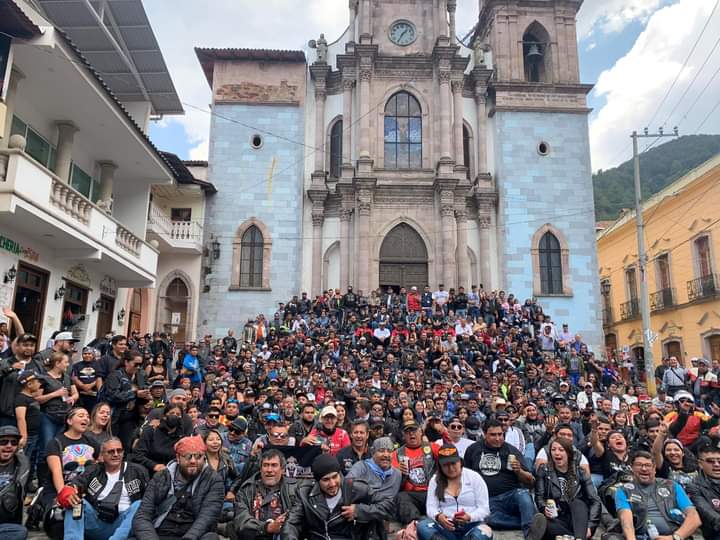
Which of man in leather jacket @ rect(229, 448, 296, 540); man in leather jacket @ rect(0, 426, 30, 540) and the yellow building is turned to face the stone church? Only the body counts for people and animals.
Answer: the yellow building

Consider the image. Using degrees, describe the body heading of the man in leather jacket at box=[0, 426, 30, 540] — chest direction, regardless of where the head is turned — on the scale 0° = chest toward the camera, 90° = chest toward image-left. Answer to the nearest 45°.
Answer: approximately 0°

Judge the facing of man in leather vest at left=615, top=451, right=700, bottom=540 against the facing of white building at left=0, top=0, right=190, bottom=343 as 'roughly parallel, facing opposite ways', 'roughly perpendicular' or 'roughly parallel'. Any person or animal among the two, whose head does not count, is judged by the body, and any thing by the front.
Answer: roughly perpendicular

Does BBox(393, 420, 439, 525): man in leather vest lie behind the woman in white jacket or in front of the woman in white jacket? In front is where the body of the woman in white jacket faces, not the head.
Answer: behind

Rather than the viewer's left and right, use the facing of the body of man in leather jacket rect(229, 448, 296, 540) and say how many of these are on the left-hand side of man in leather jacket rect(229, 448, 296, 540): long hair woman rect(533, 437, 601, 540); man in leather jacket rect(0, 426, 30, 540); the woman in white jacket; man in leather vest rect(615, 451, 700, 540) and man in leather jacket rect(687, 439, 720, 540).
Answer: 4

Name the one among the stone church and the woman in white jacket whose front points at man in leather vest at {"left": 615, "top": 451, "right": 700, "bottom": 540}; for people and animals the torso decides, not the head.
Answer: the stone church

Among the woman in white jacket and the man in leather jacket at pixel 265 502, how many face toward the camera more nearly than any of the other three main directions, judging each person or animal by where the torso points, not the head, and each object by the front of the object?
2
